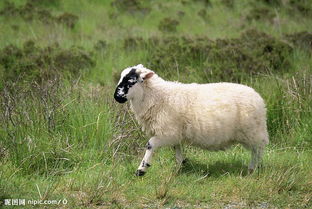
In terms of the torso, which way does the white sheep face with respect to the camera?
to the viewer's left
